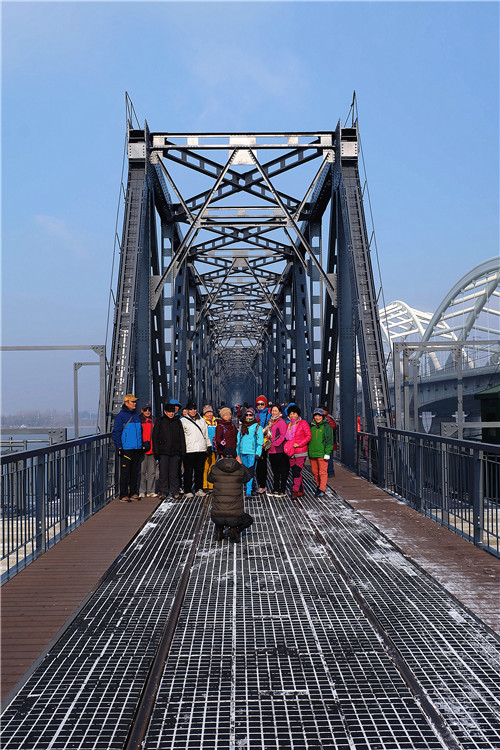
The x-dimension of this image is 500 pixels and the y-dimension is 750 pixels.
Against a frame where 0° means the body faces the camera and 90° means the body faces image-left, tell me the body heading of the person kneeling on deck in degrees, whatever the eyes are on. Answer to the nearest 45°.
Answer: approximately 180°
